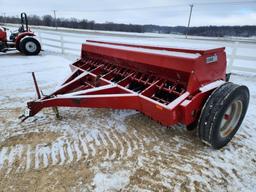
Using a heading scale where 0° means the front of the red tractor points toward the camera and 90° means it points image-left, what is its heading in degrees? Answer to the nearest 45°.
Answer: approximately 90°
